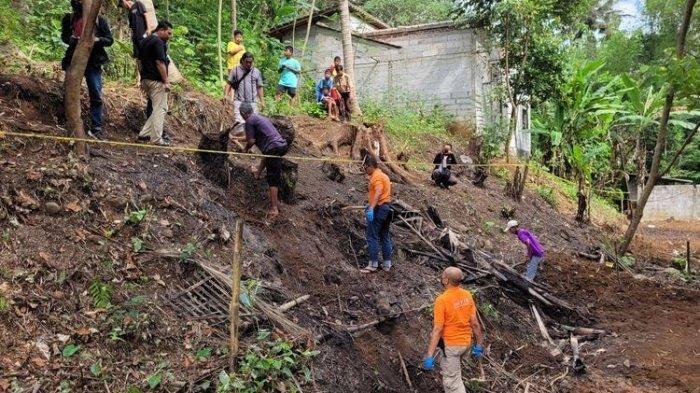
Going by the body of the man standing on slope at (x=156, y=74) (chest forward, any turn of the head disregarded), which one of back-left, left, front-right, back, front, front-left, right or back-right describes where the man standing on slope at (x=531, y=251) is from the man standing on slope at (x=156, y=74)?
front

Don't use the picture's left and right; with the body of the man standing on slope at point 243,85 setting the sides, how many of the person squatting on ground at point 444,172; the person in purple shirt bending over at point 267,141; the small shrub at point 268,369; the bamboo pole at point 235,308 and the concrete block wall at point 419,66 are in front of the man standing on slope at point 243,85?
3

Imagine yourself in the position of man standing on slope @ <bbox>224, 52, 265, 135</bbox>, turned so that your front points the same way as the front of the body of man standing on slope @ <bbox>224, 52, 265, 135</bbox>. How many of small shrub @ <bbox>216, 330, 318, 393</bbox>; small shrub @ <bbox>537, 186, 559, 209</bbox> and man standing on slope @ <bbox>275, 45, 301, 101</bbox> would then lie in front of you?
1

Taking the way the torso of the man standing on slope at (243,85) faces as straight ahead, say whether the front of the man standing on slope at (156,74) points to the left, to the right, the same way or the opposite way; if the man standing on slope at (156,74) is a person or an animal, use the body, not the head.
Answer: to the left

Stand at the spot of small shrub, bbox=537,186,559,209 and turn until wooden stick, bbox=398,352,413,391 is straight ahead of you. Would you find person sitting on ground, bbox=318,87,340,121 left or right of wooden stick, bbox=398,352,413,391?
right

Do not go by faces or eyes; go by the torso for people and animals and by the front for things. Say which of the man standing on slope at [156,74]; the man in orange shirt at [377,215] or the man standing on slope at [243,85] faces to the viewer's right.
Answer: the man standing on slope at [156,74]

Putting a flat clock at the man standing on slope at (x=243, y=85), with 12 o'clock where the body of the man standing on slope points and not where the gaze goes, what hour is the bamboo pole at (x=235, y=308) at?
The bamboo pole is roughly at 12 o'clock from the man standing on slope.

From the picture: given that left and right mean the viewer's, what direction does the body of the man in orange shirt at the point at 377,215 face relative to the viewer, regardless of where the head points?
facing to the left of the viewer

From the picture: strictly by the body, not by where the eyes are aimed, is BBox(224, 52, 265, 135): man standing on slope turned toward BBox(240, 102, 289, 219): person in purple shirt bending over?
yes

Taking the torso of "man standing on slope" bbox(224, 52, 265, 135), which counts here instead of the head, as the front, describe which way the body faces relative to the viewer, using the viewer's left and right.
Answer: facing the viewer

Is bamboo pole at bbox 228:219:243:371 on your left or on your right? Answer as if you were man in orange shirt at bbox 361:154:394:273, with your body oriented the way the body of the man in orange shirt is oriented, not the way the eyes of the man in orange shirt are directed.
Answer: on your left

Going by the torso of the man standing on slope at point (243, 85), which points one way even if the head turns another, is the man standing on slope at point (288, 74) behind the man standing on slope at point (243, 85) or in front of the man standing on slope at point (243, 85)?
behind

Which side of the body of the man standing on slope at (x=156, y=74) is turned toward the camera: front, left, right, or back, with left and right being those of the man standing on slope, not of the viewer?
right

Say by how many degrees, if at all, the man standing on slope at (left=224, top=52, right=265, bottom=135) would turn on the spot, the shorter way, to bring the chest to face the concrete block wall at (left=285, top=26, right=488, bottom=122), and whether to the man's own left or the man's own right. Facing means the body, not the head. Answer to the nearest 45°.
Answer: approximately 135° to the man's own left
